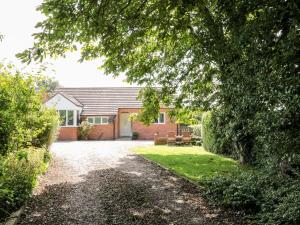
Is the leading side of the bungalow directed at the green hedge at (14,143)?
yes

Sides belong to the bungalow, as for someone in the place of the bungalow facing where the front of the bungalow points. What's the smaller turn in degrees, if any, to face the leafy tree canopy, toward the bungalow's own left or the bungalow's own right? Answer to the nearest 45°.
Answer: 0° — it already faces it

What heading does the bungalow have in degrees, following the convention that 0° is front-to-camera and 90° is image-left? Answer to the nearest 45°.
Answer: approximately 0°

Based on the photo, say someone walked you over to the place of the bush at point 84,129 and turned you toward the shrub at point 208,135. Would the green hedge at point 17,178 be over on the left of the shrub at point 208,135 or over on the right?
right

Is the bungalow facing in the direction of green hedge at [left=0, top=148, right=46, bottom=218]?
yes
